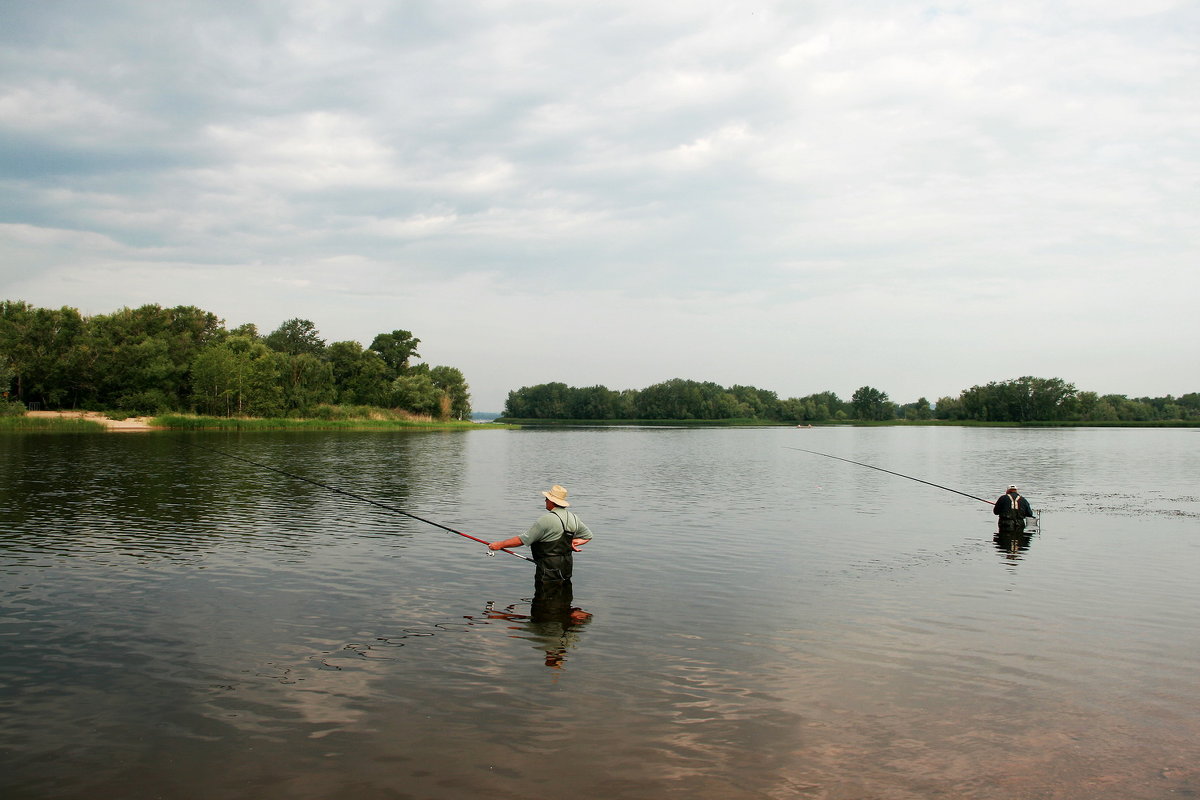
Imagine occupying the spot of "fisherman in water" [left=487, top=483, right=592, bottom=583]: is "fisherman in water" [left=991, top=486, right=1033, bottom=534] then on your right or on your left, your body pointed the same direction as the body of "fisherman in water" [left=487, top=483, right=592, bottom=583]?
on your right

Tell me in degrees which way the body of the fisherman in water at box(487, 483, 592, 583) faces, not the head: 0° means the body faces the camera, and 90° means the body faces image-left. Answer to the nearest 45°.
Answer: approximately 135°

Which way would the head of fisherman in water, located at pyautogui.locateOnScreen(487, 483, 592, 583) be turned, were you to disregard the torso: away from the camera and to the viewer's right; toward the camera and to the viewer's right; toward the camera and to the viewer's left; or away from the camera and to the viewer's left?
away from the camera and to the viewer's left
